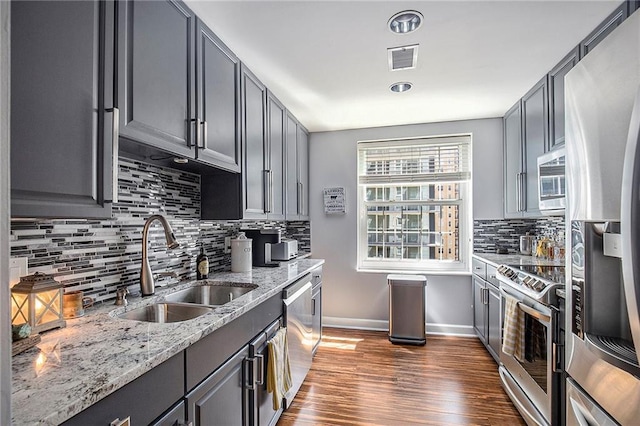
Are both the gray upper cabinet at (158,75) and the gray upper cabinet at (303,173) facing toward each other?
no

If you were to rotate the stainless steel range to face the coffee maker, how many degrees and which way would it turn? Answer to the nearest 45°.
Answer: approximately 45° to its right

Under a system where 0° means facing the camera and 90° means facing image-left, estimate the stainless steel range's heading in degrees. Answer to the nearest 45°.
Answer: approximately 45°

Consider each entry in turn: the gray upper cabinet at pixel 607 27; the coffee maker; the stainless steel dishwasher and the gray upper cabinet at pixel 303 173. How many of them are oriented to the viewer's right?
3

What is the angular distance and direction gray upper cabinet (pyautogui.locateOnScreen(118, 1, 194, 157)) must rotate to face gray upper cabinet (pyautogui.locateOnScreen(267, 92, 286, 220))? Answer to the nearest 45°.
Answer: approximately 90° to its left

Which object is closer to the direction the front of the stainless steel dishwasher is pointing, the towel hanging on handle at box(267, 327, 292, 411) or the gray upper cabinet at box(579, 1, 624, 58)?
the gray upper cabinet

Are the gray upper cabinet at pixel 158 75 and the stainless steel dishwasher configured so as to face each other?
no

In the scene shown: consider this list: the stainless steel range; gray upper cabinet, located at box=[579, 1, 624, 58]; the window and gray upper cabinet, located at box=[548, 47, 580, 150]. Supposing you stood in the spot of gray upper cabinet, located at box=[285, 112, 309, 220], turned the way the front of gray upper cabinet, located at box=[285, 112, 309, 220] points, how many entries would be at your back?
0

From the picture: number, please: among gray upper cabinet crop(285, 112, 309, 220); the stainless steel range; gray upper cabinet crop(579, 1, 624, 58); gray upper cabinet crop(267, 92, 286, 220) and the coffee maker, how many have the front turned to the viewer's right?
3

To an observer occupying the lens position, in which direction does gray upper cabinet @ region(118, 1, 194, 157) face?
facing the viewer and to the right of the viewer

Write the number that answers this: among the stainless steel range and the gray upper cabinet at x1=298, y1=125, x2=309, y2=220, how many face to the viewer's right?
1

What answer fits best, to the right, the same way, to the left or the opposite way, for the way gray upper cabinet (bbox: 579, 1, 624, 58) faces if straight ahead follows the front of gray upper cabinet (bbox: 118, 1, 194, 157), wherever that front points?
the opposite way

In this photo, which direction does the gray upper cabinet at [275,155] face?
to the viewer's right

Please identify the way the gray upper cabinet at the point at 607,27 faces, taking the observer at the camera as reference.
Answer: facing to the left of the viewer

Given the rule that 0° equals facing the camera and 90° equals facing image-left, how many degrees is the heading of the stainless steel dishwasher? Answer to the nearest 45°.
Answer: approximately 270°

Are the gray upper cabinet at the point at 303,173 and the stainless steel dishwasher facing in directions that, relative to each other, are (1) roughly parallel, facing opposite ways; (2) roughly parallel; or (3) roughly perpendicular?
roughly parallel

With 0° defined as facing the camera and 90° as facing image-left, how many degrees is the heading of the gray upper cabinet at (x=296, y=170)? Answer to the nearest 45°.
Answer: approximately 270°

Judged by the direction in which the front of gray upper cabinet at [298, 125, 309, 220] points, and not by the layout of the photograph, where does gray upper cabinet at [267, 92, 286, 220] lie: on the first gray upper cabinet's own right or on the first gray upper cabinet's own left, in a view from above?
on the first gray upper cabinet's own right

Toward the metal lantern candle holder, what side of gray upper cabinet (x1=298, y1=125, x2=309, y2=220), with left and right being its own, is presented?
right
